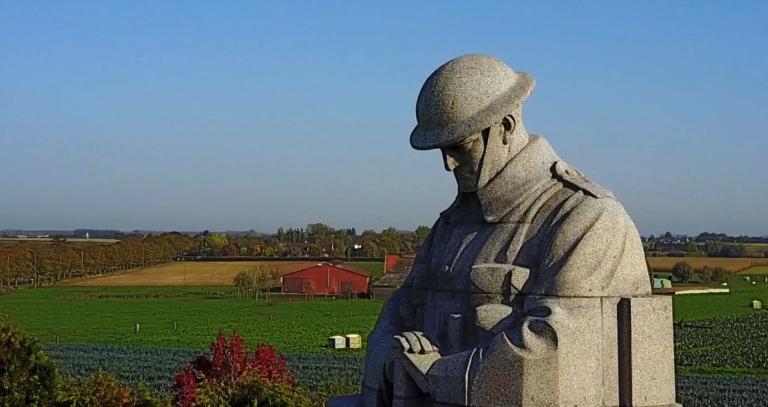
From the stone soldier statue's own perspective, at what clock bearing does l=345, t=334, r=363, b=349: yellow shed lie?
The yellow shed is roughly at 4 o'clock from the stone soldier statue.

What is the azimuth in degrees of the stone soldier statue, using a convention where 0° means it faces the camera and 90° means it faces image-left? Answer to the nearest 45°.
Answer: approximately 45°

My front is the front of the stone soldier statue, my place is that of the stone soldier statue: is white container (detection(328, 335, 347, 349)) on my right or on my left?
on my right

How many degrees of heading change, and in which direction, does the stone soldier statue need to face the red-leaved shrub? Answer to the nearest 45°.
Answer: approximately 90° to its right
